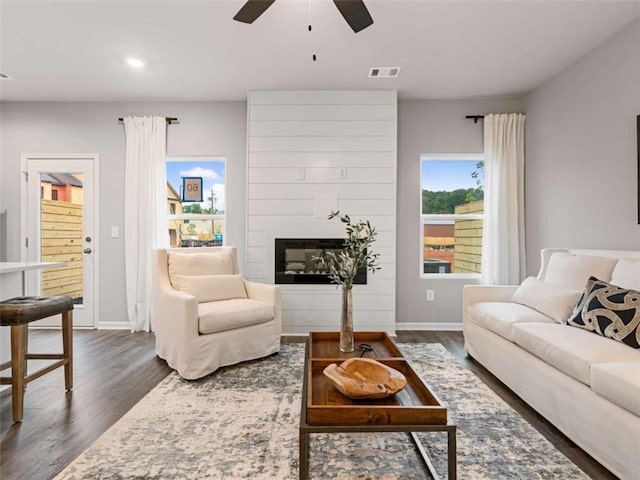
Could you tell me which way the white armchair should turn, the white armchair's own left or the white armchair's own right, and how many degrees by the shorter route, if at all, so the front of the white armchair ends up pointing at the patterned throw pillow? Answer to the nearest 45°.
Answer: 0° — it already faces it

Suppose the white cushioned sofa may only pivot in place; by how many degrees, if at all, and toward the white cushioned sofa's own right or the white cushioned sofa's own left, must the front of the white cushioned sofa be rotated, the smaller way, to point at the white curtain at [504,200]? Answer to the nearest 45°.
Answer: approximately 135° to the white cushioned sofa's own right

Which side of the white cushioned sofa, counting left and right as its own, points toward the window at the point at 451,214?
right

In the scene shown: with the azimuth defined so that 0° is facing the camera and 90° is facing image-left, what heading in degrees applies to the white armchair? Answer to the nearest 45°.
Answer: approximately 315°

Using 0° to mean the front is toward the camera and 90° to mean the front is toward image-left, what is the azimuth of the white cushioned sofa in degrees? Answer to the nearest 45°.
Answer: approximately 45°

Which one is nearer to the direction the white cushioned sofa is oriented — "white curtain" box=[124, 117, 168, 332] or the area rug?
the area rug

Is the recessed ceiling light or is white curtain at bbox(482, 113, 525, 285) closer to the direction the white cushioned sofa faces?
the recessed ceiling light

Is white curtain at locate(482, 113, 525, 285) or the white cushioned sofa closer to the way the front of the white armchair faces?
the white cushioned sofa

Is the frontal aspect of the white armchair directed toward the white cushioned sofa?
yes

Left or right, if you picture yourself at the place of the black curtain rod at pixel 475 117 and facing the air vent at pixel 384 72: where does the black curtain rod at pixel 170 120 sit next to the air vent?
right
